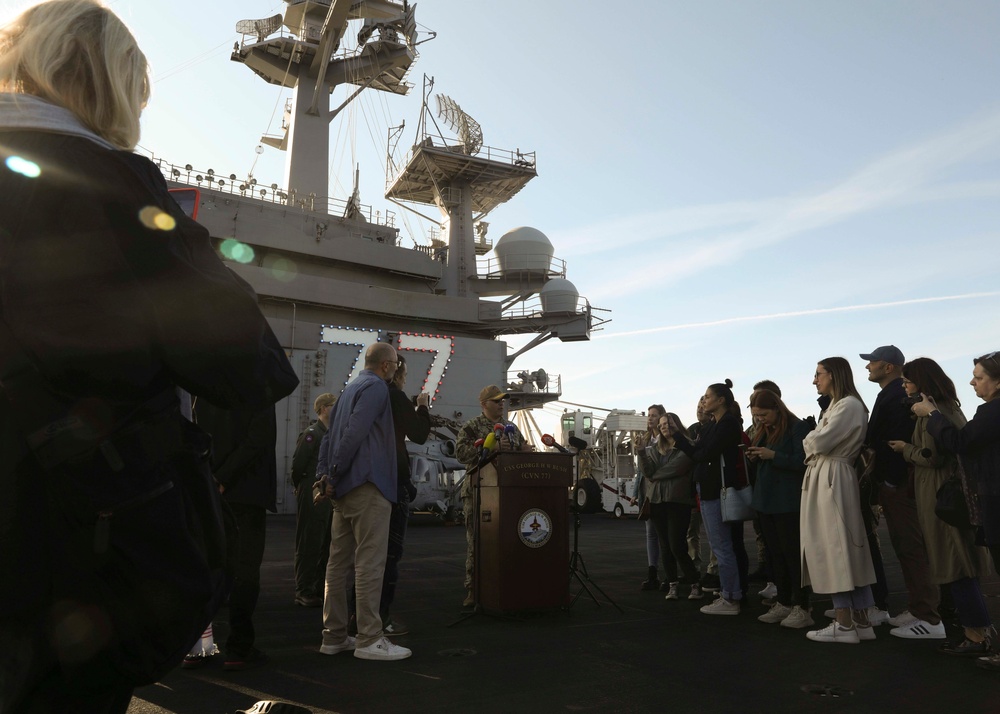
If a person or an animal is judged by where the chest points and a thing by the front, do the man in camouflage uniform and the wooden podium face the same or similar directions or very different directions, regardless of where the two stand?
same or similar directions

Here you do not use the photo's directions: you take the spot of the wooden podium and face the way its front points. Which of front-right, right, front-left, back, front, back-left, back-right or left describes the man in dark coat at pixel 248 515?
right

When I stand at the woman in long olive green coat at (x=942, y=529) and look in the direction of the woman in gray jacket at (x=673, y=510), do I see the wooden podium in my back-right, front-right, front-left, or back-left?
front-left

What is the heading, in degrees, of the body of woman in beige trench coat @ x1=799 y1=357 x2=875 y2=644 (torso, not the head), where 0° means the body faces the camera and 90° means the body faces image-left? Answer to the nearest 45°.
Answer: approximately 90°

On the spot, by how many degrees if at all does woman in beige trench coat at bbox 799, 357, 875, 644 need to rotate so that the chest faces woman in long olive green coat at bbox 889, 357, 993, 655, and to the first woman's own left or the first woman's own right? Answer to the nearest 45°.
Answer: approximately 180°

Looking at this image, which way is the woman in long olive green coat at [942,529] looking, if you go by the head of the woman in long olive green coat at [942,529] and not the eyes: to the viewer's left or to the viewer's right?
to the viewer's left

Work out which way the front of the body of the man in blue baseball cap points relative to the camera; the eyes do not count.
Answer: to the viewer's left

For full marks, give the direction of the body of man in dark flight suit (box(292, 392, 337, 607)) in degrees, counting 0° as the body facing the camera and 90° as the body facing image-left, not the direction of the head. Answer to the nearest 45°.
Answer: approximately 270°

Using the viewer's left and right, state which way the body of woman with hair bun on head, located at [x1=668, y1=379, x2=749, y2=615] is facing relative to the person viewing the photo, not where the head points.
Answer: facing to the left of the viewer

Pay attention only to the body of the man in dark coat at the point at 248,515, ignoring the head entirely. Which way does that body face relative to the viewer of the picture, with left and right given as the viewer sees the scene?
facing to the right of the viewer

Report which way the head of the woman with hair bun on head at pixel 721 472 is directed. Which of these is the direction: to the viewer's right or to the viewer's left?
to the viewer's left

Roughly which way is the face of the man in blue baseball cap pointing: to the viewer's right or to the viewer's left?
to the viewer's left

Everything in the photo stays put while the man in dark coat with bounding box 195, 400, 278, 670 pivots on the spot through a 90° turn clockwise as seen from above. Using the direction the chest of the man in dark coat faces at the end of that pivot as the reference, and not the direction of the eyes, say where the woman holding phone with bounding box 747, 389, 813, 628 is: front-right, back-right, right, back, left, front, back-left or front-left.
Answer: left

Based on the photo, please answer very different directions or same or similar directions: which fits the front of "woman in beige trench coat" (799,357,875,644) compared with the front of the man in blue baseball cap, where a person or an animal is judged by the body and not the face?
same or similar directions

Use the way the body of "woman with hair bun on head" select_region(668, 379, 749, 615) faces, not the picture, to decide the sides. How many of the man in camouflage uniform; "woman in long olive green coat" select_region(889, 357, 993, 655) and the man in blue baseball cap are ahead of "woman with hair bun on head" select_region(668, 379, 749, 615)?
1

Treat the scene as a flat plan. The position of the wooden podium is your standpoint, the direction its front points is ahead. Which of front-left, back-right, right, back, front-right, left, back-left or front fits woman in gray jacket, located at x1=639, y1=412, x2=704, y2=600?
left
